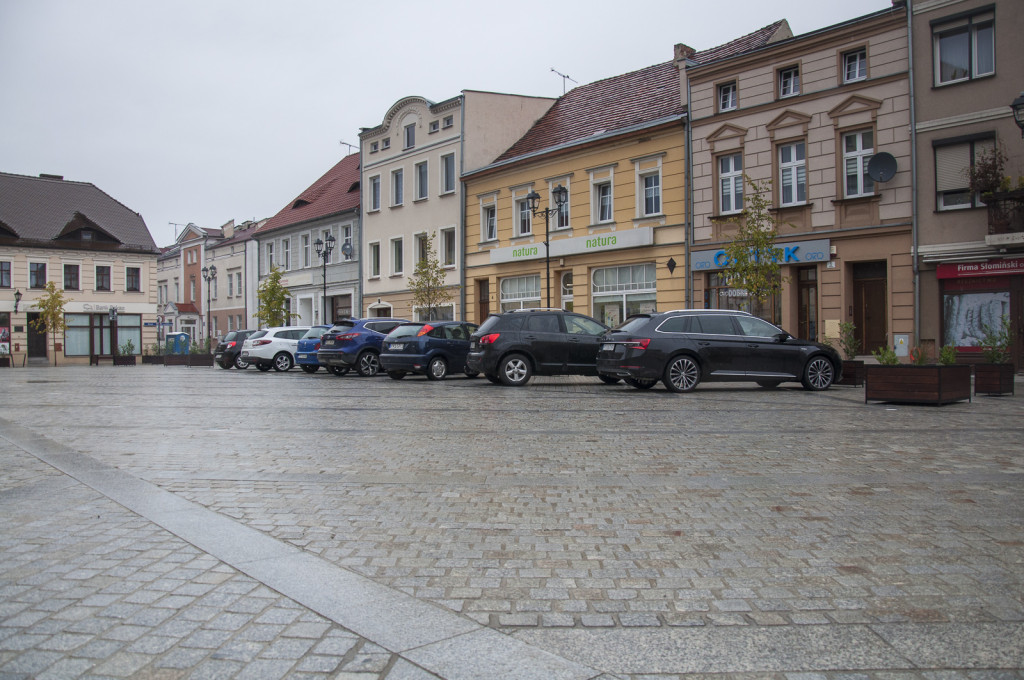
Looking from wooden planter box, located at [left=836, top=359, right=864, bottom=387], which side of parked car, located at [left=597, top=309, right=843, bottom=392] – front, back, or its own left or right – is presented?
front

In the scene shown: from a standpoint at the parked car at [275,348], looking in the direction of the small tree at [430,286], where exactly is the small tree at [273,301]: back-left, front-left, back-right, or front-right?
front-left

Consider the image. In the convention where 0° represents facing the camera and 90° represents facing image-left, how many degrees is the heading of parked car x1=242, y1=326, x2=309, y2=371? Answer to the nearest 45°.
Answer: approximately 225°

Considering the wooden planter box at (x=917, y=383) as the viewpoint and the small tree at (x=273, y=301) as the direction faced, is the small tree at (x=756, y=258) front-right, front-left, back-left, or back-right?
front-right

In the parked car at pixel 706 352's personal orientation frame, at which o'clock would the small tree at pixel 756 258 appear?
The small tree is roughly at 11 o'clock from the parked car.

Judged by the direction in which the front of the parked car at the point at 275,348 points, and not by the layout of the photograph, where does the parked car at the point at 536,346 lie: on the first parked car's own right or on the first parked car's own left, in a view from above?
on the first parked car's own right

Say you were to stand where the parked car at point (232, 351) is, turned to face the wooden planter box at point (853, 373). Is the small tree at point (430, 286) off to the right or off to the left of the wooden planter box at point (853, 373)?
left

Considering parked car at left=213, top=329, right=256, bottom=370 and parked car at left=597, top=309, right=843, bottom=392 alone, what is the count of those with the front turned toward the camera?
0

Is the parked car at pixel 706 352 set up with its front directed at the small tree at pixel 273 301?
no

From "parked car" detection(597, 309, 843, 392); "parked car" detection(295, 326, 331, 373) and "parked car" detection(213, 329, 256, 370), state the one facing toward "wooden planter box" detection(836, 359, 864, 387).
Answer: "parked car" detection(597, 309, 843, 392)

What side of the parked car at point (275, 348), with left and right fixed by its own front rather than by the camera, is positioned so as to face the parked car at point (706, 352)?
right

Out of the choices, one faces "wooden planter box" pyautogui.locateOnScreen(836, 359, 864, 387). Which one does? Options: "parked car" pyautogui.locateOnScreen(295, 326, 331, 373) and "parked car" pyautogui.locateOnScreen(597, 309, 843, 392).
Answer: "parked car" pyautogui.locateOnScreen(597, 309, 843, 392)

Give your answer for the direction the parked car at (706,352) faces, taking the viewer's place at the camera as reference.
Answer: facing away from the viewer and to the right of the viewer

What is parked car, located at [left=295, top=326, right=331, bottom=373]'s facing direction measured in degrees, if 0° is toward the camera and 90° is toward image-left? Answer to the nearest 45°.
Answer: approximately 225°

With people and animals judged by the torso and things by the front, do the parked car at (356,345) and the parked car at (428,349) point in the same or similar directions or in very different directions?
same or similar directions

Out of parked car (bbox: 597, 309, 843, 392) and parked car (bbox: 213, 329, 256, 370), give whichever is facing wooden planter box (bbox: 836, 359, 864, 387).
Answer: parked car (bbox: 597, 309, 843, 392)

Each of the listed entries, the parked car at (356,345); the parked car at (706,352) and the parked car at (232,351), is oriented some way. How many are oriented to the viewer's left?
0

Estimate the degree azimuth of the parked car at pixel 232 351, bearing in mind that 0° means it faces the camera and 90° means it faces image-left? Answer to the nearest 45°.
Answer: approximately 225°

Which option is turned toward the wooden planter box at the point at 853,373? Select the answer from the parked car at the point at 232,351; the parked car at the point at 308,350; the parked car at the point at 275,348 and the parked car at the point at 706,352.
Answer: the parked car at the point at 706,352

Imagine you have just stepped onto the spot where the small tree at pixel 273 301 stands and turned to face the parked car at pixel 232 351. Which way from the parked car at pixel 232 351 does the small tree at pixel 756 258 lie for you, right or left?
left
